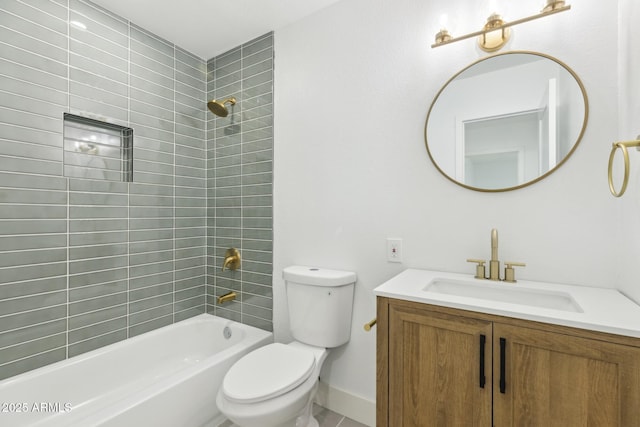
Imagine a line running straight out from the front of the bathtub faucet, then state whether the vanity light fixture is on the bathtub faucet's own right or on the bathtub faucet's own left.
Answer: on the bathtub faucet's own left

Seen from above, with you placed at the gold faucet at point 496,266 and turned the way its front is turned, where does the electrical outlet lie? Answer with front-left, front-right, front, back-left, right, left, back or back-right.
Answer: right

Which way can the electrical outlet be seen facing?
toward the camera

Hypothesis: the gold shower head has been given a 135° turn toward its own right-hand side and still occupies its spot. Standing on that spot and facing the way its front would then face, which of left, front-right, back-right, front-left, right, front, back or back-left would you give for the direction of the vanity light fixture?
back-right

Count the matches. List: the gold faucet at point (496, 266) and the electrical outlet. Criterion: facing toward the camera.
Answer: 2

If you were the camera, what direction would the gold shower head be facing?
facing the viewer and to the left of the viewer

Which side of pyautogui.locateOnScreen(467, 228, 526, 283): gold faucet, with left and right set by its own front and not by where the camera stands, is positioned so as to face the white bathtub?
right

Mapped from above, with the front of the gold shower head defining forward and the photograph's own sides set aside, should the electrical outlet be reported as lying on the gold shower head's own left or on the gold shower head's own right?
on the gold shower head's own left
